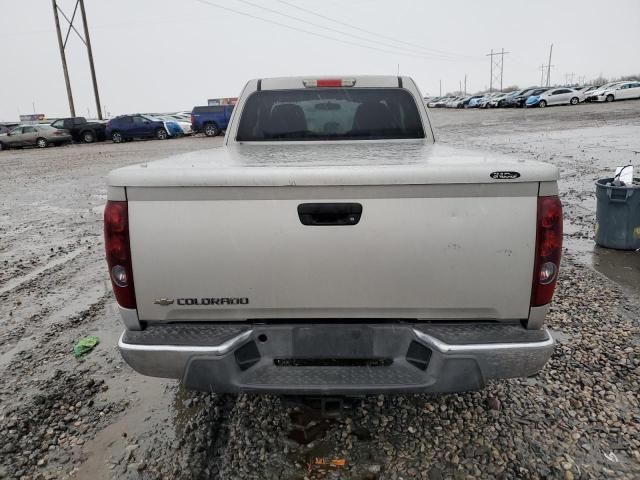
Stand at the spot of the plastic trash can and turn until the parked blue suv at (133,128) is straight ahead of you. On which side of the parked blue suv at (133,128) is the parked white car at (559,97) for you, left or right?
right

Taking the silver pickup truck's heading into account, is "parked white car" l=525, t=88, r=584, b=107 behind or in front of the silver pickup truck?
in front

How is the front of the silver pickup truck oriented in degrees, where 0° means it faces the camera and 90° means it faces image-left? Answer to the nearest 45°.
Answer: approximately 180°

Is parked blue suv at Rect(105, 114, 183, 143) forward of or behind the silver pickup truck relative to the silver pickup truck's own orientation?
forward

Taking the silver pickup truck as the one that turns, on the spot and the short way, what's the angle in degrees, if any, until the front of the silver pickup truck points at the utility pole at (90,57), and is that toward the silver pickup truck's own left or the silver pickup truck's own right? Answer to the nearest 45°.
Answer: approximately 45° to the silver pickup truck's own left

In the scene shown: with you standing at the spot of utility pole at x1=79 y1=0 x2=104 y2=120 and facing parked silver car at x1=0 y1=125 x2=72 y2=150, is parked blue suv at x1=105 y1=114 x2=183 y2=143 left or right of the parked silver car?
left

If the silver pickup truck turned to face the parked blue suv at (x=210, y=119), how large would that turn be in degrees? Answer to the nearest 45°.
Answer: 0° — it already faces it

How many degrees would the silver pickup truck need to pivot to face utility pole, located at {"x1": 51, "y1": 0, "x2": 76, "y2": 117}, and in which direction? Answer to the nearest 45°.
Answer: approximately 45° to its left

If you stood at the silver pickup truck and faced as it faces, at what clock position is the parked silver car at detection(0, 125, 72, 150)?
The parked silver car is roughly at 11 o'clock from the silver pickup truck.
